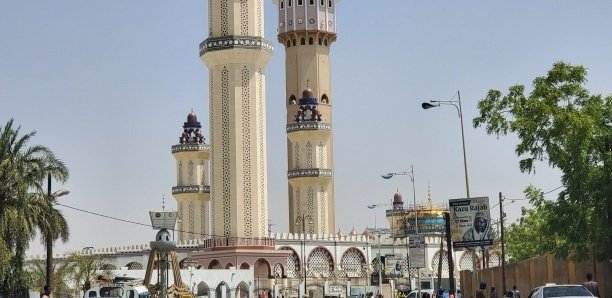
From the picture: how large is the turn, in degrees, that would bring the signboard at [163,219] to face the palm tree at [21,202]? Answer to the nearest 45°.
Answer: approximately 45° to its right

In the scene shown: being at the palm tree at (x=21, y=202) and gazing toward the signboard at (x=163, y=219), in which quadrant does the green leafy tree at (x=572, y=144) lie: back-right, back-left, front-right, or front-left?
front-right

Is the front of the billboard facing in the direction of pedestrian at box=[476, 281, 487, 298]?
yes

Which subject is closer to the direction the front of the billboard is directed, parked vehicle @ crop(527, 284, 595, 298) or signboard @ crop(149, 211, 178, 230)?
the parked vehicle

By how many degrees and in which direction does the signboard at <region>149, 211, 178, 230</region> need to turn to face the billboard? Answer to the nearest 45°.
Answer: approximately 45° to its left

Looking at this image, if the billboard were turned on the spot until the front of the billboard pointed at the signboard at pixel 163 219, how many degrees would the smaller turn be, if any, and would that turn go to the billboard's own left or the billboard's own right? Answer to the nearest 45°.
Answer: approximately 135° to the billboard's own right

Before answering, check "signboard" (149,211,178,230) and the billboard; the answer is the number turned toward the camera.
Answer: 2

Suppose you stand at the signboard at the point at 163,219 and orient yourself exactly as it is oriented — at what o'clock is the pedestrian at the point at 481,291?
The pedestrian is roughly at 11 o'clock from the signboard.

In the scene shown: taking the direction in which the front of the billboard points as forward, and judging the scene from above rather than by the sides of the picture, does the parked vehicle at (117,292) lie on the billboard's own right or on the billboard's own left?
on the billboard's own right

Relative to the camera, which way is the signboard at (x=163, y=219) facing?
toward the camera

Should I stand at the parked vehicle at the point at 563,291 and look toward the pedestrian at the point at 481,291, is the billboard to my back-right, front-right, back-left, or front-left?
front-right

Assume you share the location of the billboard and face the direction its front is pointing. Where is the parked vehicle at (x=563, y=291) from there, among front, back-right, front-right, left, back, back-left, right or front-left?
front

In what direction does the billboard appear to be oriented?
toward the camera

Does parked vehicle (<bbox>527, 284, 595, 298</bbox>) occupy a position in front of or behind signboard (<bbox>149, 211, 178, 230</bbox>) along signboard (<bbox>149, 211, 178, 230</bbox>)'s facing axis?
in front

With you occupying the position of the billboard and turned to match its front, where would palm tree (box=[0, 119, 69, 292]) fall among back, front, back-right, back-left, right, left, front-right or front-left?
right

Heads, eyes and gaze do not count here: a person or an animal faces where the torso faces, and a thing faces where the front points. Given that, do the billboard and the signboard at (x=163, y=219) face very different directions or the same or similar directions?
same or similar directions

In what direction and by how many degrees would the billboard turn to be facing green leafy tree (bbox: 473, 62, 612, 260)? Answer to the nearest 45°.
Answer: approximately 90° to its left
